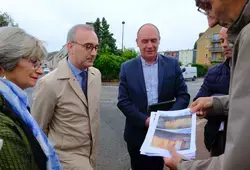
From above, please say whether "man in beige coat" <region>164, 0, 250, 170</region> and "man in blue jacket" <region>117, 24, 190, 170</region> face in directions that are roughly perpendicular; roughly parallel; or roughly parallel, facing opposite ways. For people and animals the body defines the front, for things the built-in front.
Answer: roughly perpendicular

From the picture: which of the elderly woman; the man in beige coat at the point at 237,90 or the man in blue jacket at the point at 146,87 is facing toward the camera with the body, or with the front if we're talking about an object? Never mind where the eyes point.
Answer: the man in blue jacket

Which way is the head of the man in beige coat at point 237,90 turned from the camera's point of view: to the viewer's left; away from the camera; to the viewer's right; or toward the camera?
to the viewer's left

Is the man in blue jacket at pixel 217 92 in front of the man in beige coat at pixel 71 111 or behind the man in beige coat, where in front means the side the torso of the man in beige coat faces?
in front

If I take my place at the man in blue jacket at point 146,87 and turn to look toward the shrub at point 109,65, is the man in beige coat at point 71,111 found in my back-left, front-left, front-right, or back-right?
back-left

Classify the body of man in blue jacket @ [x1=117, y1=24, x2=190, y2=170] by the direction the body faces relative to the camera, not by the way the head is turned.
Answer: toward the camera

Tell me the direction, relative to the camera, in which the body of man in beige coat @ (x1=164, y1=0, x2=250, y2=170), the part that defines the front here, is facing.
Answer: to the viewer's left

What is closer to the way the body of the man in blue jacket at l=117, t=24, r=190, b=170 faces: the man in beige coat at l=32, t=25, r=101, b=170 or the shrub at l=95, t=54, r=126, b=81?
the man in beige coat

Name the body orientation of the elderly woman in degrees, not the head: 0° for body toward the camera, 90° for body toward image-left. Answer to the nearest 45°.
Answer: approximately 270°

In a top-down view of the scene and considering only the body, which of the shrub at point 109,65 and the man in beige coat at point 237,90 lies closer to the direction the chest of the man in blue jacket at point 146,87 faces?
the man in beige coat
